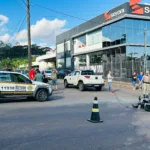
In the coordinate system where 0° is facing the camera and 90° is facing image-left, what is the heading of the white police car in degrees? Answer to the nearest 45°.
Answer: approximately 270°

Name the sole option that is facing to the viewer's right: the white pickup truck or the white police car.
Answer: the white police car

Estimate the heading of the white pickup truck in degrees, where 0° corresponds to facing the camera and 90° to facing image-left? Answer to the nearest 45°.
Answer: approximately 135°

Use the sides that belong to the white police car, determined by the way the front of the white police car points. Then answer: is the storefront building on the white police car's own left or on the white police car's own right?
on the white police car's own left

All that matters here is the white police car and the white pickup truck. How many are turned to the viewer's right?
1

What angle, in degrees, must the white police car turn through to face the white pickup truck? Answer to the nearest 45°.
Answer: approximately 45° to its left
